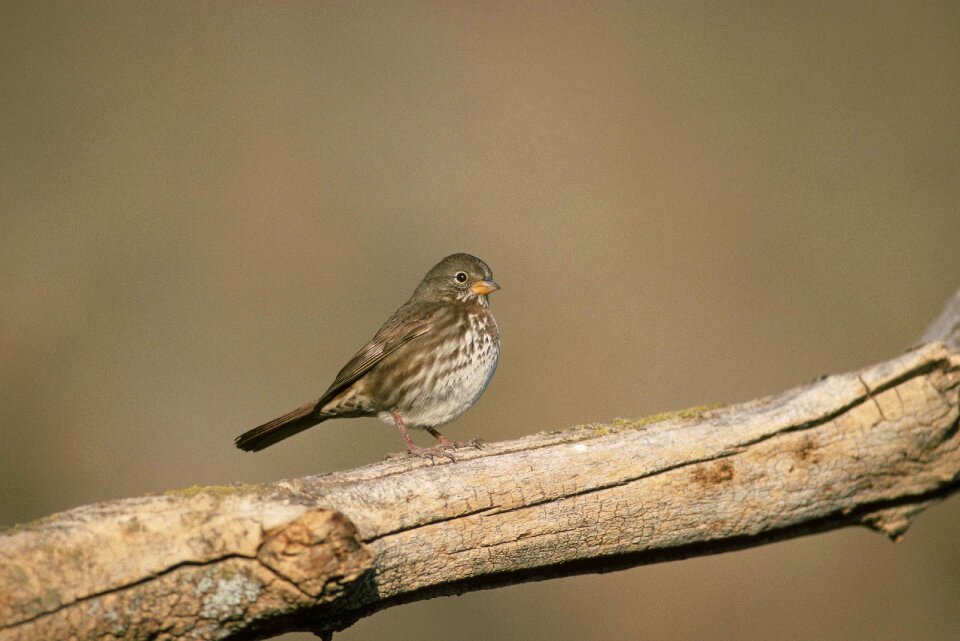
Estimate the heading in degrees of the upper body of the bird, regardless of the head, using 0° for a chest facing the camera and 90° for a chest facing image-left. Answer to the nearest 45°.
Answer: approximately 270°
